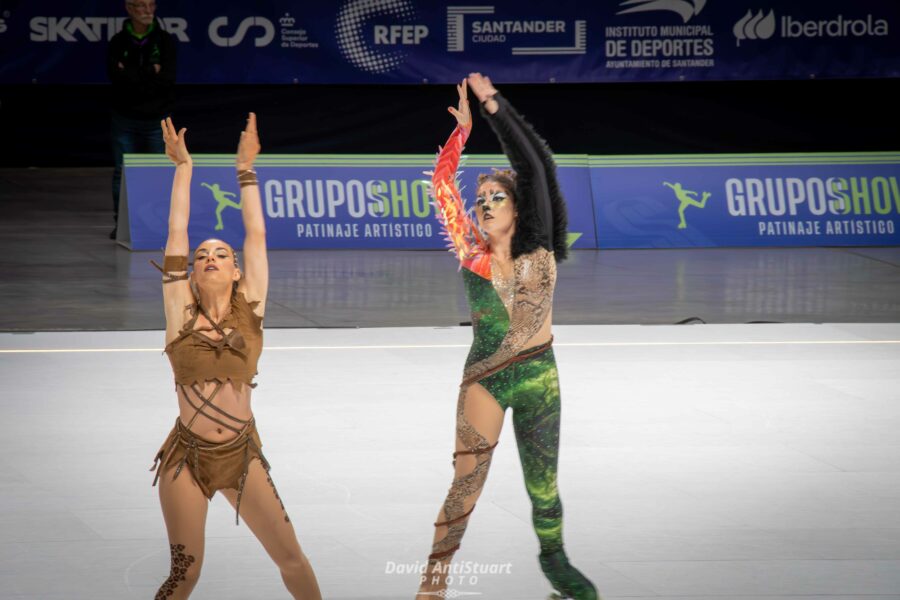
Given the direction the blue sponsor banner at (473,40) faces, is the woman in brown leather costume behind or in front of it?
in front

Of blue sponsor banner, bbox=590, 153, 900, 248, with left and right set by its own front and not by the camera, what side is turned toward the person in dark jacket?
right

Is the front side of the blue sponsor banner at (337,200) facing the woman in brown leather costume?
yes

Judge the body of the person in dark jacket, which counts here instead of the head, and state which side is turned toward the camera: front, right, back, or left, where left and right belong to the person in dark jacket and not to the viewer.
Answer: front

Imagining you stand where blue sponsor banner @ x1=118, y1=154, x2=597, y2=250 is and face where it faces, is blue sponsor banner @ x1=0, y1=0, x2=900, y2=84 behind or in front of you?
behind

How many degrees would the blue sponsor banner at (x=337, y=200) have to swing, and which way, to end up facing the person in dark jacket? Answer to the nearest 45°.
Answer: approximately 90° to its right

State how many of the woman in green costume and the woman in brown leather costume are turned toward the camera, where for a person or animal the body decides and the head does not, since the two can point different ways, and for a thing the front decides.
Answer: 2

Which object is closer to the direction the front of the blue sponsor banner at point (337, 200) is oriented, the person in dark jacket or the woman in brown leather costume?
the woman in brown leather costume

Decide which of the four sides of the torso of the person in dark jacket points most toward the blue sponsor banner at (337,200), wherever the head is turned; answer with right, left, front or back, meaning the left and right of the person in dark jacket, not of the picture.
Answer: left

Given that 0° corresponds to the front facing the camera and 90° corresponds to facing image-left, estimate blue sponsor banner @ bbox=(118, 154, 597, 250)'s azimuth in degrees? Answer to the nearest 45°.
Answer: approximately 0°

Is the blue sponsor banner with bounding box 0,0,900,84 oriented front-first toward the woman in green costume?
yes

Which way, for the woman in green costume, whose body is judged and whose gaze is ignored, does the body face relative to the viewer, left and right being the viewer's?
facing the viewer
